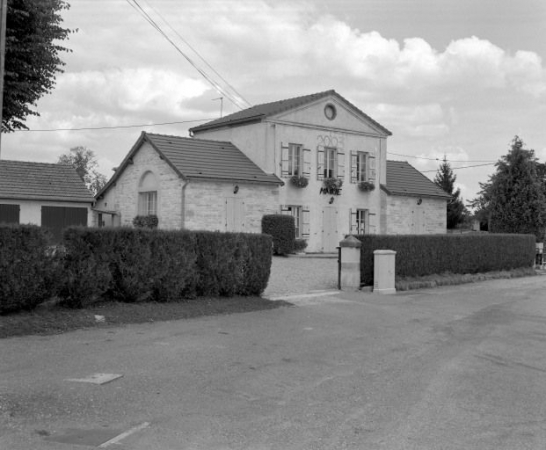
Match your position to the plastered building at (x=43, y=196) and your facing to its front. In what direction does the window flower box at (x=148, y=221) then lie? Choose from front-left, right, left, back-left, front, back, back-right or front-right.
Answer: front-left

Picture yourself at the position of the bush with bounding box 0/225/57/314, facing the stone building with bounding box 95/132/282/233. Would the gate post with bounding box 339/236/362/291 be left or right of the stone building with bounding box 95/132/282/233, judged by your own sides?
right

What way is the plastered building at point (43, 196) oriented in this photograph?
toward the camera

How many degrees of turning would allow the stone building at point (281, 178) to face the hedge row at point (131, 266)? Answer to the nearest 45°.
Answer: approximately 45° to its right

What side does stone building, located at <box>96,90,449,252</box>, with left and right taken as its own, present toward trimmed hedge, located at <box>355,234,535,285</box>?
front

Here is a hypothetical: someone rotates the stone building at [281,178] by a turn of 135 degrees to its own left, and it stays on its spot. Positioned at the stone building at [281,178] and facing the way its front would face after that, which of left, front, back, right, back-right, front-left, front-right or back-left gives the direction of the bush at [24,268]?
back

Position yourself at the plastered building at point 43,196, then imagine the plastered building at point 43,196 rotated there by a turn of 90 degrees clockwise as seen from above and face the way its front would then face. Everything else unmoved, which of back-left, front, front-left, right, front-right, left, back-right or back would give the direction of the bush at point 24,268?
left

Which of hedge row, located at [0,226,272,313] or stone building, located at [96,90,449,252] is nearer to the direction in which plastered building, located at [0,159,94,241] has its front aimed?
the hedge row

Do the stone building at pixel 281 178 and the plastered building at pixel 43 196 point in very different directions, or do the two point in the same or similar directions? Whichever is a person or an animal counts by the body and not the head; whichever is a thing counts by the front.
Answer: same or similar directions

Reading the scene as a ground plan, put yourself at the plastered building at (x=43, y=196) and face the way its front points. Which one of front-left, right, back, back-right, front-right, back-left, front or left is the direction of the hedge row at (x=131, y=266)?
front

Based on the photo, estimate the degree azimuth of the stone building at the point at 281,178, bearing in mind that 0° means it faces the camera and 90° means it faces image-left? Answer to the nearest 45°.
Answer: approximately 315°

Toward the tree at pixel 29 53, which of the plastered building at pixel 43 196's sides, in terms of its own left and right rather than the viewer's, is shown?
front

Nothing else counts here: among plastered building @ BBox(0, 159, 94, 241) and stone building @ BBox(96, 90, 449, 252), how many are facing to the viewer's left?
0

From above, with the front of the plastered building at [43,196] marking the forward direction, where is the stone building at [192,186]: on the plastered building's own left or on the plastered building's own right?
on the plastered building's own left
